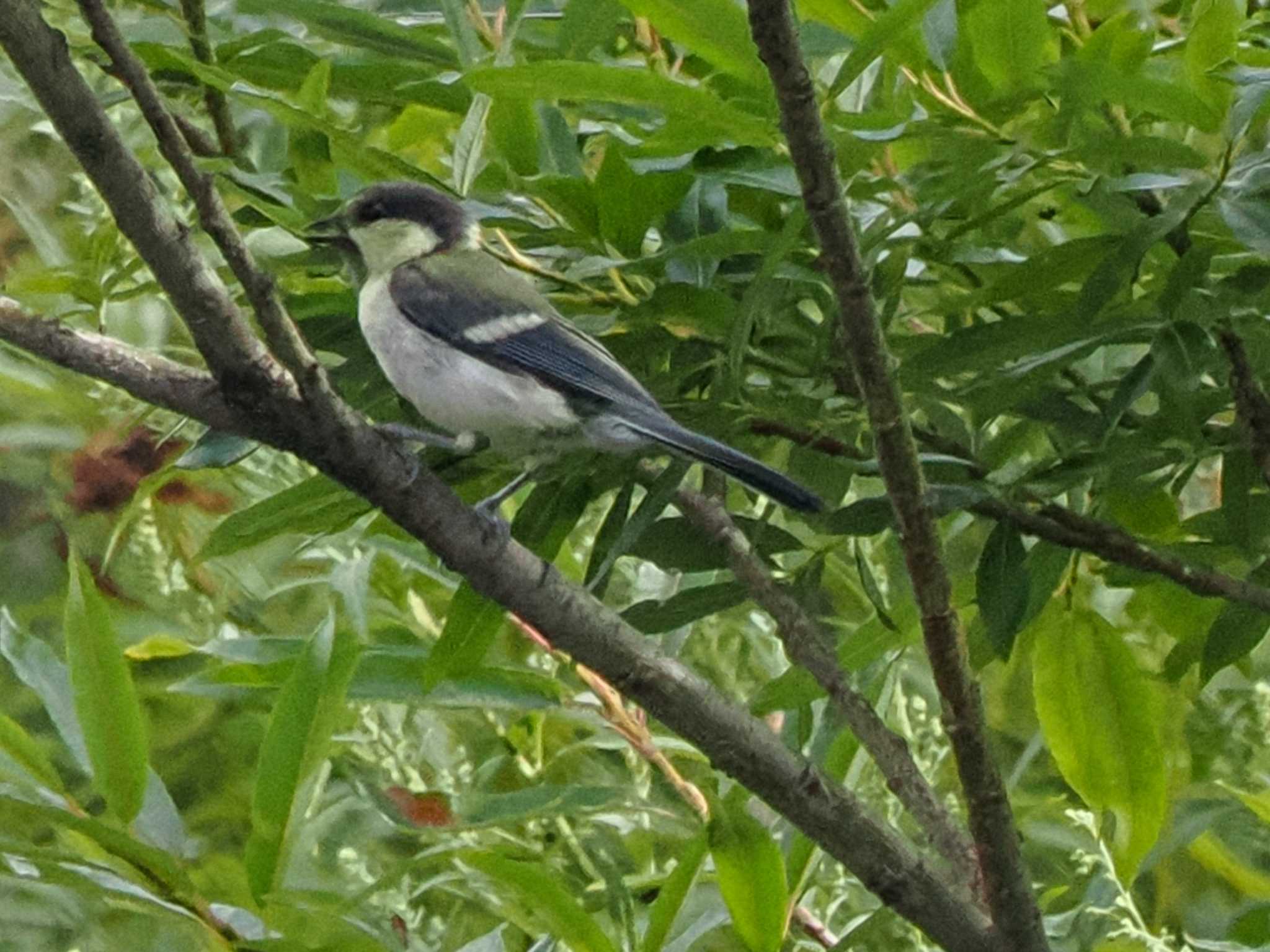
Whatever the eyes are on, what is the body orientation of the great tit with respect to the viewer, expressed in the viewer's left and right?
facing to the left of the viewer
